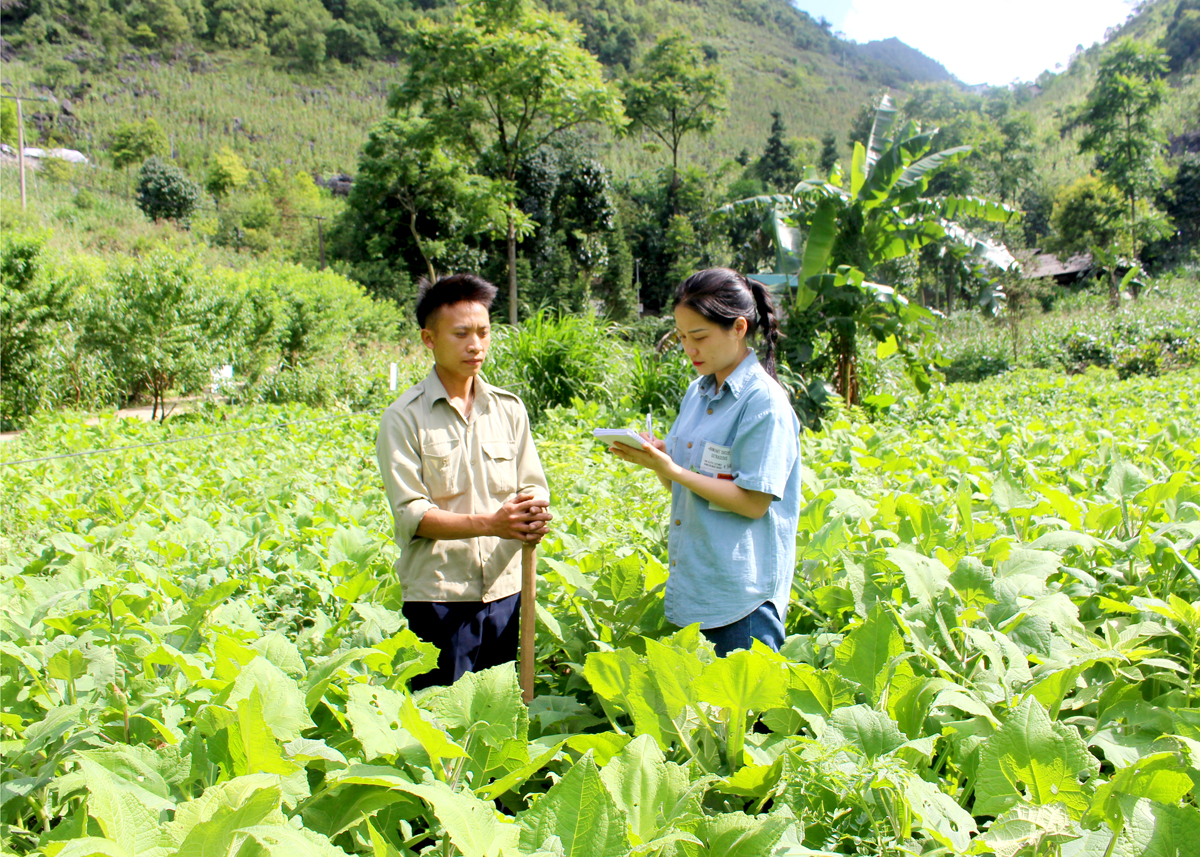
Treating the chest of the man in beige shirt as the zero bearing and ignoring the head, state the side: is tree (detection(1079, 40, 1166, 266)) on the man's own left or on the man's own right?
on the man's own left

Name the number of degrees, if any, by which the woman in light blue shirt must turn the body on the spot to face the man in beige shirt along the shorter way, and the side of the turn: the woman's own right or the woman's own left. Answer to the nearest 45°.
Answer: approximately 45° to the woman's own right

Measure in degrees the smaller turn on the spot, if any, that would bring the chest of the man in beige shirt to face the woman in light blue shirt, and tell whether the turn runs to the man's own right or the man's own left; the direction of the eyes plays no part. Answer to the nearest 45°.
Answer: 0° — they already face them

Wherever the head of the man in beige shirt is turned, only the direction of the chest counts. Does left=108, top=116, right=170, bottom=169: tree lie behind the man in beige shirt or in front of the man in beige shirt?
behind

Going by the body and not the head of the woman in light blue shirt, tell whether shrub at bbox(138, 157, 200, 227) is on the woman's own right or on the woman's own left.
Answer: on the woman's own right

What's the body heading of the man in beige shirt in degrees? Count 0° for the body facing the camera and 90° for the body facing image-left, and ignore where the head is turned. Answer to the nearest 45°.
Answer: approximately 315°

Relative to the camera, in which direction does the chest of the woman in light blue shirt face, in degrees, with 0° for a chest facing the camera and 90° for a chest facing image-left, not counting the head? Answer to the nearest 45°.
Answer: approximately 45°

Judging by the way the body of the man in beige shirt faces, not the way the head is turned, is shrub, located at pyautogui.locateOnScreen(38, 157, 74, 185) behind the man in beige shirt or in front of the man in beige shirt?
behind

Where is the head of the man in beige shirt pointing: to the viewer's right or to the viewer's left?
to the viewer's right

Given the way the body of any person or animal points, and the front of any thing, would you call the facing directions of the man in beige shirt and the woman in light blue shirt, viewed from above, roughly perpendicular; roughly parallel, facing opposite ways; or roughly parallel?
roughly perpendicular

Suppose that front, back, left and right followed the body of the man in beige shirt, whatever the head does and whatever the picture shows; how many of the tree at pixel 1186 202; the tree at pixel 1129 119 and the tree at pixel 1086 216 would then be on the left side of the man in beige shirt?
3
